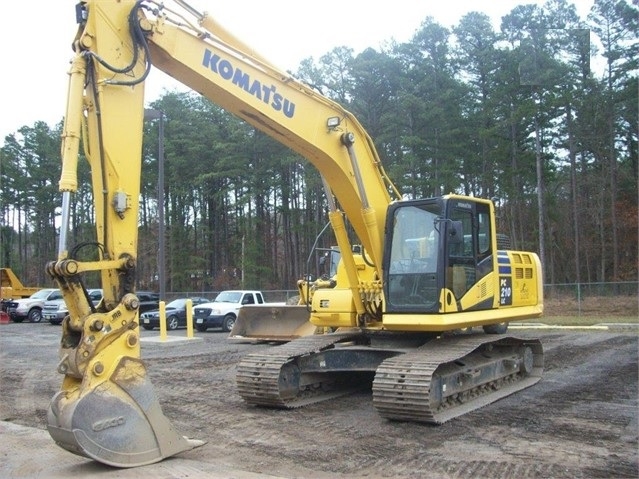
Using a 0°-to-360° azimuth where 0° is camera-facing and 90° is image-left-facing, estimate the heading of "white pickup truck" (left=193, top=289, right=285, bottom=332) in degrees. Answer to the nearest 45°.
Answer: approximately 45°

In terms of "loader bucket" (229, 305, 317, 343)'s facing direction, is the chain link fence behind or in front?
behind

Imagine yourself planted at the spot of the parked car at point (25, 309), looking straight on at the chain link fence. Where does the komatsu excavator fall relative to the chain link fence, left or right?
right

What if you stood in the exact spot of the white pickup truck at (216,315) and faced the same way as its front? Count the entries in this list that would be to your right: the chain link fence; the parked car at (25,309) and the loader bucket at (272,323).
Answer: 1

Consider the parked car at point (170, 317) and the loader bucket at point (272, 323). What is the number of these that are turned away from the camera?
0

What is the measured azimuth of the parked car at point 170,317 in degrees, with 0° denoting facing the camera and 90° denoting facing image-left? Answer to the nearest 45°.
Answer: approximately 45°

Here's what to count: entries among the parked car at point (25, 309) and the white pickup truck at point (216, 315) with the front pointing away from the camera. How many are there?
0

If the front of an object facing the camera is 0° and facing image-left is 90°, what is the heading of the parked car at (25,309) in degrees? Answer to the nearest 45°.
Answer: approximately 45°

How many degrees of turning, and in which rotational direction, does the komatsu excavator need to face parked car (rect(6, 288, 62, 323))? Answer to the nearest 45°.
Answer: approximately 90° to its right
